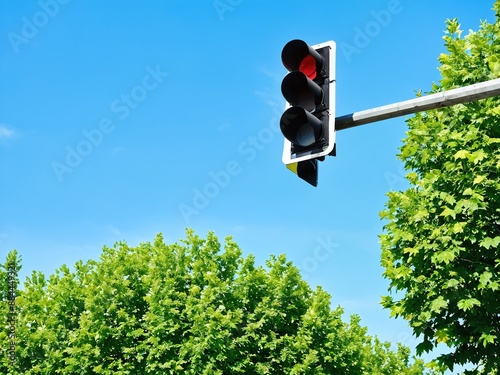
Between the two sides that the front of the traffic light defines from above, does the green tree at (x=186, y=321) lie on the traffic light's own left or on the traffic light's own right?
on the traffic light's own right

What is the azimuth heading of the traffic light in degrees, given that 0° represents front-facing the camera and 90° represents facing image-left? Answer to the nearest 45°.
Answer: approximately 45°

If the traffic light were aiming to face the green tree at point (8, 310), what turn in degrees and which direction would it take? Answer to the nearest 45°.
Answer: approximately 90° to its right

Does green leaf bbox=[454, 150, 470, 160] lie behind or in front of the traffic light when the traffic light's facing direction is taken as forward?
behind

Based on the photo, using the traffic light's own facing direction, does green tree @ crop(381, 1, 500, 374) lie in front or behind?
behind
